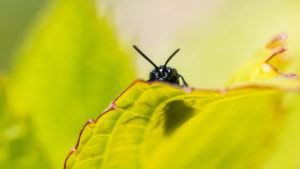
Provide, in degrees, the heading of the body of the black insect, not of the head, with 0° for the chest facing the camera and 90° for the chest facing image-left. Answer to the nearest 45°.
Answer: approximately 0°
